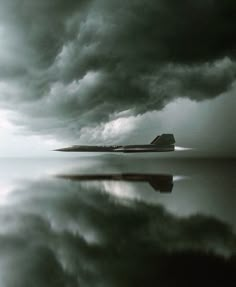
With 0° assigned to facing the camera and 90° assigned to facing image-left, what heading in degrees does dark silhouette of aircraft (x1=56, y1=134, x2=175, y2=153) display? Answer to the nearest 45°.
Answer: approximately 90°
